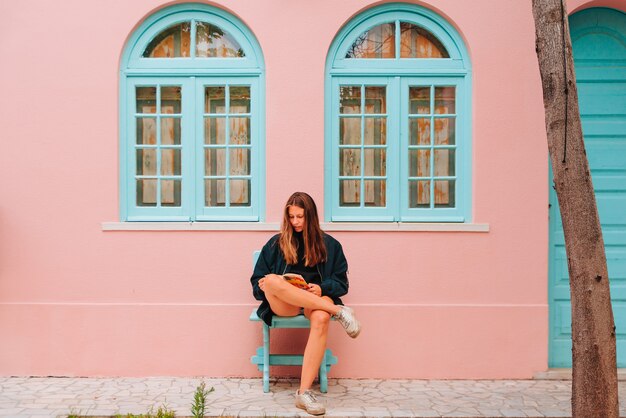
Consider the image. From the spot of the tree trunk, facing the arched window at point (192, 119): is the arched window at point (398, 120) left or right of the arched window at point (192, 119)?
right

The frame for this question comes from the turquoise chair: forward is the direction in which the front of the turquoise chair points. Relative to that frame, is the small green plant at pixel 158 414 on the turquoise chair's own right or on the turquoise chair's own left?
on the turquoise chair's own right

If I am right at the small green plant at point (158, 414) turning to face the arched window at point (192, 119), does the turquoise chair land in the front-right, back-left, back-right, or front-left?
front-right

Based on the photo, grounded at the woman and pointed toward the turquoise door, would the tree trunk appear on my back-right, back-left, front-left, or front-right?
front-right

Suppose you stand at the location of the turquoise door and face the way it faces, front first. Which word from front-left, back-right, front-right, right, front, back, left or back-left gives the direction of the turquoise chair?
front-right

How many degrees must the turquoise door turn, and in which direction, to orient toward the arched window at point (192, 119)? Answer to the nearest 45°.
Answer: approximately 45° to its right

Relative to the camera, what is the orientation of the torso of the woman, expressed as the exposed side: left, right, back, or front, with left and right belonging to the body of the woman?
front

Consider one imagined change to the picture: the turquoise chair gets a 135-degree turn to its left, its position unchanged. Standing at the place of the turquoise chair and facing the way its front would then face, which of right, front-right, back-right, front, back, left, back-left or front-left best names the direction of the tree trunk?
right

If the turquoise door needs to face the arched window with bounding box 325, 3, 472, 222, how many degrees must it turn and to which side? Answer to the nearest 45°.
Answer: approximately 45° to its right

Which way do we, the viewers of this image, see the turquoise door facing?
facing the viewer

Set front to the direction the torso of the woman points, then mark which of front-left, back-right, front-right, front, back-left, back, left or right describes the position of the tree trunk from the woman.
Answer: front-left
